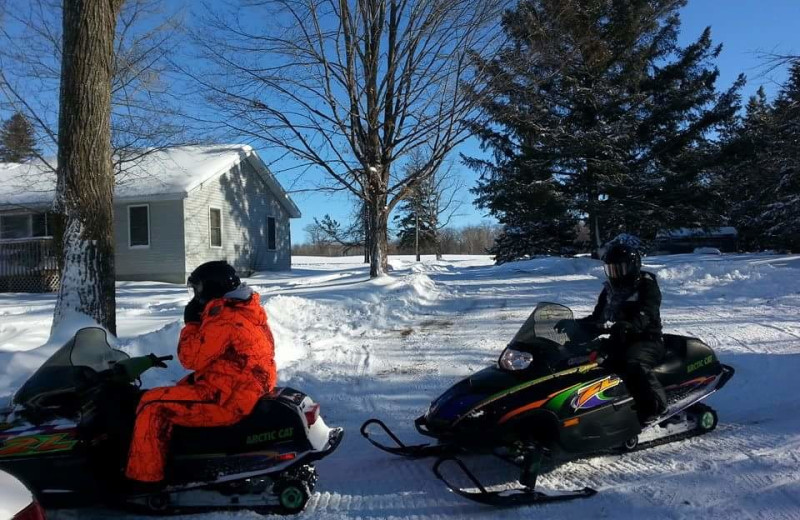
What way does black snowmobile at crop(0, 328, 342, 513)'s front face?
to the viewer's left

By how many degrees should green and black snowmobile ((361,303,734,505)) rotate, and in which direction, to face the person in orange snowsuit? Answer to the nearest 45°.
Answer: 0° — it already faces them

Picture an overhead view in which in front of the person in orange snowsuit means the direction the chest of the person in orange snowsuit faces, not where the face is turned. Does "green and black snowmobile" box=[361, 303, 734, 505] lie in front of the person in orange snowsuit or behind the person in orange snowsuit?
behind

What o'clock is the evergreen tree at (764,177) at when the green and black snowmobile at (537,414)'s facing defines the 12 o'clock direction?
The evergreen tree is roughly at 5 o'clock from the green and black snowmobile.

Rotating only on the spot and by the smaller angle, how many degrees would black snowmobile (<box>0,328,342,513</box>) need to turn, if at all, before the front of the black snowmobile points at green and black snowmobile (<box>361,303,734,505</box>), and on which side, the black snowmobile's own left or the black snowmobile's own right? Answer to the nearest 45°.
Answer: approximately 180°

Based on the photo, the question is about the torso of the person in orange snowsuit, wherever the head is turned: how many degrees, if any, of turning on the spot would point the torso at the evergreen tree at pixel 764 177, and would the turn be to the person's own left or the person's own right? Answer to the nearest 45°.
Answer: approximately 135° to the person's own right

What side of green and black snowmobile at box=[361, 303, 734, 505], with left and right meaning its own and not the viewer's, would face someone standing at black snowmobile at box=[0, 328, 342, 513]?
front

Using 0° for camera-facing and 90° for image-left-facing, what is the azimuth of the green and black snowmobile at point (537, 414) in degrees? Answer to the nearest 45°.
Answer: approximately 45°

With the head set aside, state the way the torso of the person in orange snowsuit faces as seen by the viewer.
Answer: to the viewer's left

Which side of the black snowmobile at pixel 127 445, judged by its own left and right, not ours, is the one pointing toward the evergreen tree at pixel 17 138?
right

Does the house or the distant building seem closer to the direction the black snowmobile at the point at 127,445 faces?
the house

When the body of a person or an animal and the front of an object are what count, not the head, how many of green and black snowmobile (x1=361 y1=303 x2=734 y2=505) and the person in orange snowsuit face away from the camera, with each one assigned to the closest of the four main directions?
0

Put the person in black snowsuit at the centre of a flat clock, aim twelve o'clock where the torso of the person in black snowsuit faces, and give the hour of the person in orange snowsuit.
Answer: The person in orange snowsuit is roughly at 12 o'clock from the person in black snowsuit.
